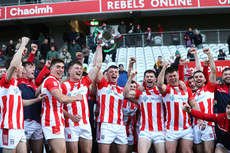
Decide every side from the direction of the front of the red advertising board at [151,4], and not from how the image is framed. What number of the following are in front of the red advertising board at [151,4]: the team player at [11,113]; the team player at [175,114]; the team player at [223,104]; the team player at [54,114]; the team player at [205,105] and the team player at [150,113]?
6

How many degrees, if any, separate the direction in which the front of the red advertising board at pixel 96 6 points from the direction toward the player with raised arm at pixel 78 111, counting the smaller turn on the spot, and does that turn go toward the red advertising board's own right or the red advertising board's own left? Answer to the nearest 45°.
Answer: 0° — it already faces them

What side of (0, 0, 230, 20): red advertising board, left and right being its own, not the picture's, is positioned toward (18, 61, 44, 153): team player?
front

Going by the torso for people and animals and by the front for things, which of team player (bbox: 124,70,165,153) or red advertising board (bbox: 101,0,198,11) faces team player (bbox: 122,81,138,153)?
the red advertising board

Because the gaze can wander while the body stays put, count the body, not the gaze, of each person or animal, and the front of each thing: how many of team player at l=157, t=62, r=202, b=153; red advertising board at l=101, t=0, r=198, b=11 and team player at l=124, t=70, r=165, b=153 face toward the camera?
3

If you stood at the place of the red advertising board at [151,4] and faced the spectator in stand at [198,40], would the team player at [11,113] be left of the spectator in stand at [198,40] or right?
right

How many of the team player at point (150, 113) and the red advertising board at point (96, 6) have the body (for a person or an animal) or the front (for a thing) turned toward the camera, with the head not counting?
2

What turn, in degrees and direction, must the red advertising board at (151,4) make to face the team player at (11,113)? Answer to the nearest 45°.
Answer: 0° — it already faces them

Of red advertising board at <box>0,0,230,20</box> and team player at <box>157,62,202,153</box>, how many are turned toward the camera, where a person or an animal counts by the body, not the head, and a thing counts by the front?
2

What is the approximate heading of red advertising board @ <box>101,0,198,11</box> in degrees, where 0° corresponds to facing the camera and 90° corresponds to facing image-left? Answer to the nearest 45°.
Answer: approximately 0°

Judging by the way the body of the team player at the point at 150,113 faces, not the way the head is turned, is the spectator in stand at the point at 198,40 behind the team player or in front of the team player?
behind

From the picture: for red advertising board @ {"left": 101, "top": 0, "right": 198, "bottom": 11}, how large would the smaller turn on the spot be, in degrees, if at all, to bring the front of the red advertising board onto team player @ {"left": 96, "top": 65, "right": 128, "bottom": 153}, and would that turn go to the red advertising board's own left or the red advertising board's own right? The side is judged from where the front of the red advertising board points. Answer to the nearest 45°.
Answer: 0° — it already faces them
